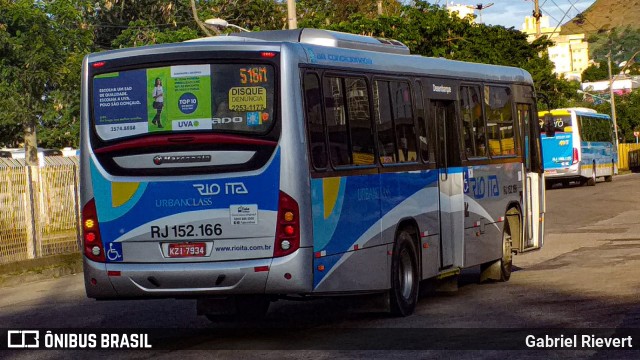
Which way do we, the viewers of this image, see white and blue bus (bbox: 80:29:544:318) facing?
facing away from the viewer and to the right of the viewer

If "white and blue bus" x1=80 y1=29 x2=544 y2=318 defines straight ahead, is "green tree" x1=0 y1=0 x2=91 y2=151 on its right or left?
on its left

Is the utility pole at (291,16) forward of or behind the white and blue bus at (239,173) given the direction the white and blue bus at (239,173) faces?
forward

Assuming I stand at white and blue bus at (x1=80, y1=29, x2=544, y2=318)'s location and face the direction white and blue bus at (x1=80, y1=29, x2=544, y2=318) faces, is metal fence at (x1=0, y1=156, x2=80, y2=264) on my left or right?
on my left
